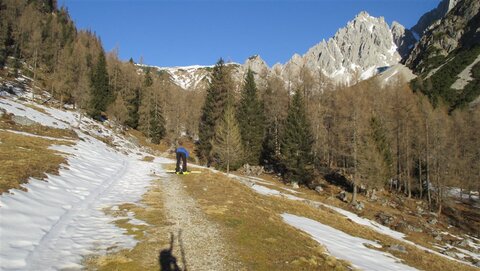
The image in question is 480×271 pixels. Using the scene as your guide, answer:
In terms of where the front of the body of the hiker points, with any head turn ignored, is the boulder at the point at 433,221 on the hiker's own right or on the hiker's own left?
on the hiker's own right

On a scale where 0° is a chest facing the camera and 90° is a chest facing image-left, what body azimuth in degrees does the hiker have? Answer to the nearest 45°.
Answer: approximately 180°

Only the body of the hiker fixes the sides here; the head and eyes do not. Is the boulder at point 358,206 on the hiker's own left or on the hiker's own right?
on the hiker's own right

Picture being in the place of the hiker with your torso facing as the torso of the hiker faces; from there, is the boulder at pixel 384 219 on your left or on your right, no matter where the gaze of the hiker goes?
on your right
